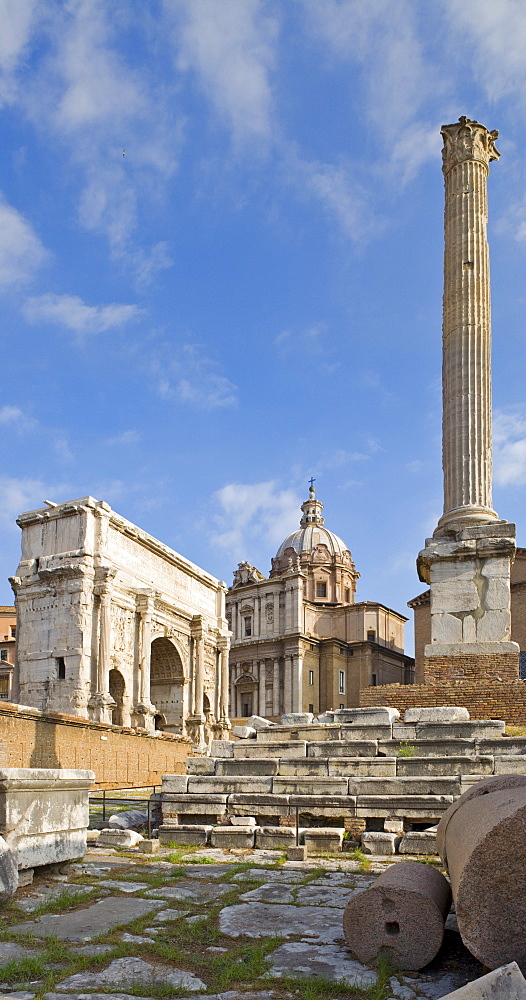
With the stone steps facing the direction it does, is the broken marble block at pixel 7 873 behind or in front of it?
in front

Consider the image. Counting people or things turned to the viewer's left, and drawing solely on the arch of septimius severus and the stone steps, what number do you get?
0

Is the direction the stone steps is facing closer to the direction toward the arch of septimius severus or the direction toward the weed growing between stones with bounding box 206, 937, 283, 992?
the weed growing between stones

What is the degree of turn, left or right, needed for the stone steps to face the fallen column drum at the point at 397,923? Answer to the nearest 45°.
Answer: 0° — it already faces it

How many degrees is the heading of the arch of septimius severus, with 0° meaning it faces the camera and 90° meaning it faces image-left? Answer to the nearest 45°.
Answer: approximately 315°

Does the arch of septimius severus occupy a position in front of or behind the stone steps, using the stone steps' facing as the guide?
behind

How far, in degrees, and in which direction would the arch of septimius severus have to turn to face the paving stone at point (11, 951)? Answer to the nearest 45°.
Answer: approximately 45° to its right

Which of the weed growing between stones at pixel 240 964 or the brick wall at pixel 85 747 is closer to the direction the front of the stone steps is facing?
the weed growing between stones

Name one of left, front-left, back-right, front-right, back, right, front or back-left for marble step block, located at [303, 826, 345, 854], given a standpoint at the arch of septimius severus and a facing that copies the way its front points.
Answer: front-right

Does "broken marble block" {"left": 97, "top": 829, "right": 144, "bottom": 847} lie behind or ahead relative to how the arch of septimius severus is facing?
ahead

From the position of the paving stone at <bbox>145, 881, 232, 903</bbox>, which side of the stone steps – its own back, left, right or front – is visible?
front

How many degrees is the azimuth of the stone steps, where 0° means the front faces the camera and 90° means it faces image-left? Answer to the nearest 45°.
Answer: approximately 0°
